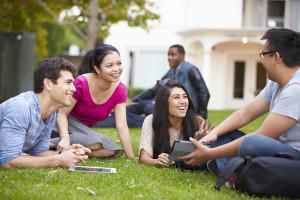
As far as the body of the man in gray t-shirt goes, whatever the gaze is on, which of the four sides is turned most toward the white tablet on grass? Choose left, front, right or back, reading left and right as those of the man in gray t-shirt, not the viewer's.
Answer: front

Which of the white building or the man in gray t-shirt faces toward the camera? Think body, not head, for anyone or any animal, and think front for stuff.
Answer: the white building

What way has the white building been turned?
toward the camera

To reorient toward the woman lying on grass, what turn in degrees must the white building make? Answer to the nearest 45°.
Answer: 0° — it already faces them

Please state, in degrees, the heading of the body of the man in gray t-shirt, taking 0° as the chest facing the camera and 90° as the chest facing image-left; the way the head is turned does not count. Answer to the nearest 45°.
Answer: approximately 90°

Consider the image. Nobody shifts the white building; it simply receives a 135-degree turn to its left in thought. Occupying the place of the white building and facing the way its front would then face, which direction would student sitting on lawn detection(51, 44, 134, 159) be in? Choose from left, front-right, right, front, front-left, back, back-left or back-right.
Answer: back-right

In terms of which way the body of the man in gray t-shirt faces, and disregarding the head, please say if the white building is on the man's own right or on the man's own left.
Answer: on the man's own right

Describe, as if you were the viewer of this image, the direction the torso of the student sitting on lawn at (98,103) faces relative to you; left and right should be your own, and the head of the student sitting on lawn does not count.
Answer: facing the viewer and to the right of the viewer

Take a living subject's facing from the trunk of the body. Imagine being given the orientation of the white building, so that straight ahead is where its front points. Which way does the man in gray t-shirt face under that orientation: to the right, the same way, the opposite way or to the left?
to the right

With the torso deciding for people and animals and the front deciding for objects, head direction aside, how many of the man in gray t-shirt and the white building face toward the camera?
1

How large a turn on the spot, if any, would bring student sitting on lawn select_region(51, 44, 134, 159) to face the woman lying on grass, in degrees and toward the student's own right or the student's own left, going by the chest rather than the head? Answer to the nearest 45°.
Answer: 0° — they already face them

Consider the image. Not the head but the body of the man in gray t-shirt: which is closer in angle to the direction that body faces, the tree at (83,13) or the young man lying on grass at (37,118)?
the young man lying on grass

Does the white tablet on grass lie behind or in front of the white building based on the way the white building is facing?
in front

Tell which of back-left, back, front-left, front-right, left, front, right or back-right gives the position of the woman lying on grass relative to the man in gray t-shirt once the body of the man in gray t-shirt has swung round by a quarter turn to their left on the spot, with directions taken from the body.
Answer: back-right

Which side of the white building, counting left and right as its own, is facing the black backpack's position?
front
